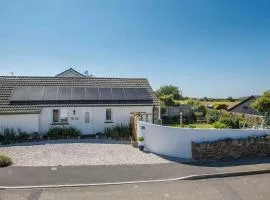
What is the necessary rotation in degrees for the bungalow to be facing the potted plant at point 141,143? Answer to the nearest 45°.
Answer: approximately 45° to its left

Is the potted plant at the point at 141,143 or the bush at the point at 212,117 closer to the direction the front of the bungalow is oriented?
the potted plant

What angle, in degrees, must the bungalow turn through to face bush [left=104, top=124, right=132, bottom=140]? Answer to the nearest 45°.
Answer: approximately 45° to its left

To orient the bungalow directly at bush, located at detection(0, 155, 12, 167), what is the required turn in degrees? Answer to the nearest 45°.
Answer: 0° — it already faces it

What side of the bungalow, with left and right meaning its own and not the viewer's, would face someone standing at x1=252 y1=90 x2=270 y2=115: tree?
left

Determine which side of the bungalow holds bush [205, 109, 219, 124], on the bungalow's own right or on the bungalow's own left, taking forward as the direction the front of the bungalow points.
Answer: on the bungalow's own left

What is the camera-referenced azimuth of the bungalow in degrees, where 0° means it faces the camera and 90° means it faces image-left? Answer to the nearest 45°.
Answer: approximately 0°

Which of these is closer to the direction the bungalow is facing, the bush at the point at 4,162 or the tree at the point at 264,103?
the bush
